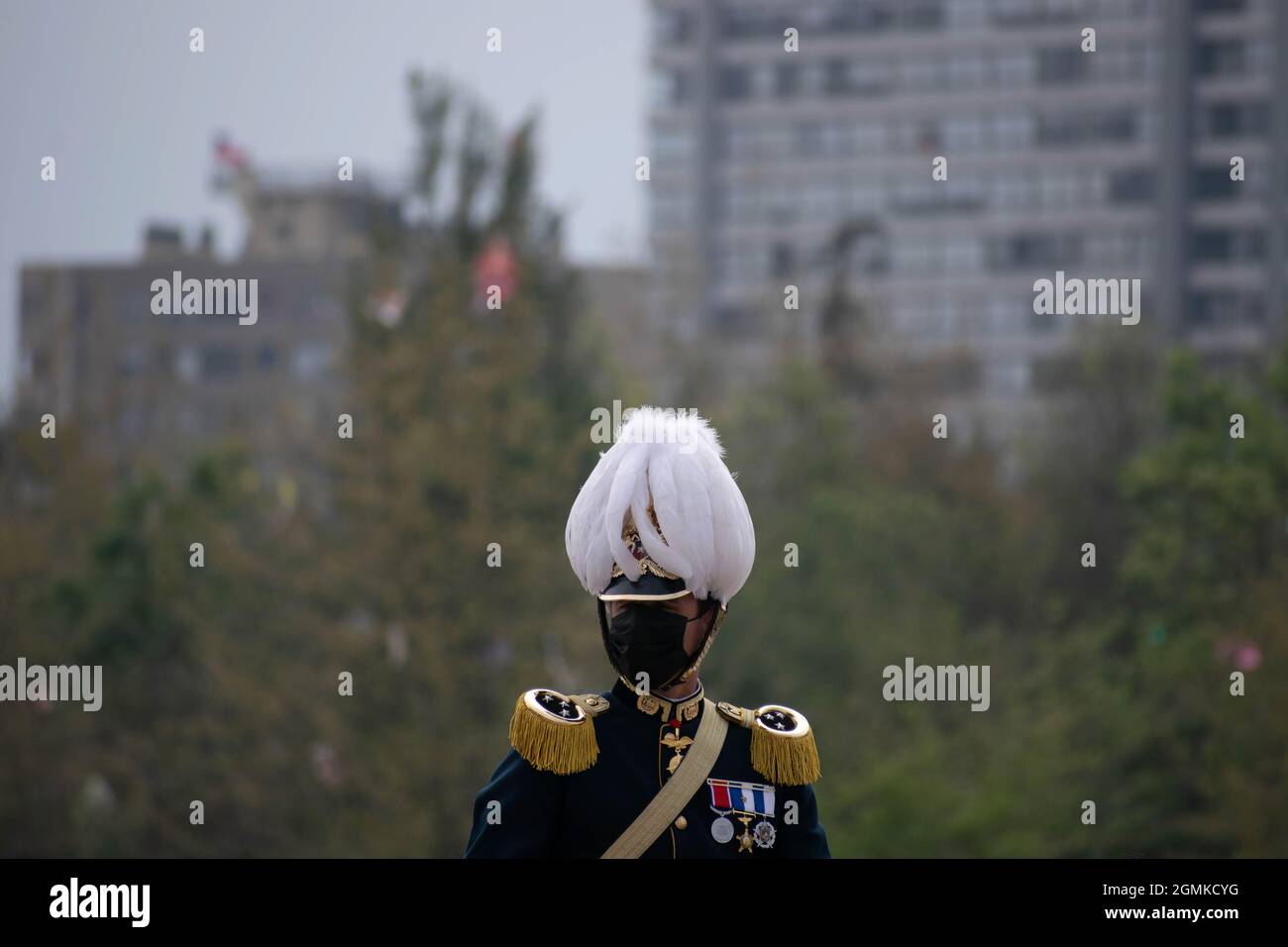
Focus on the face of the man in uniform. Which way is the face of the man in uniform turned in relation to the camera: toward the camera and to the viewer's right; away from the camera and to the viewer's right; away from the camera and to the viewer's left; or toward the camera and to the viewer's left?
toward the camera and to the viewer's left

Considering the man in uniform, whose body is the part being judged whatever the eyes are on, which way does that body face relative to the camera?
toward the camera
